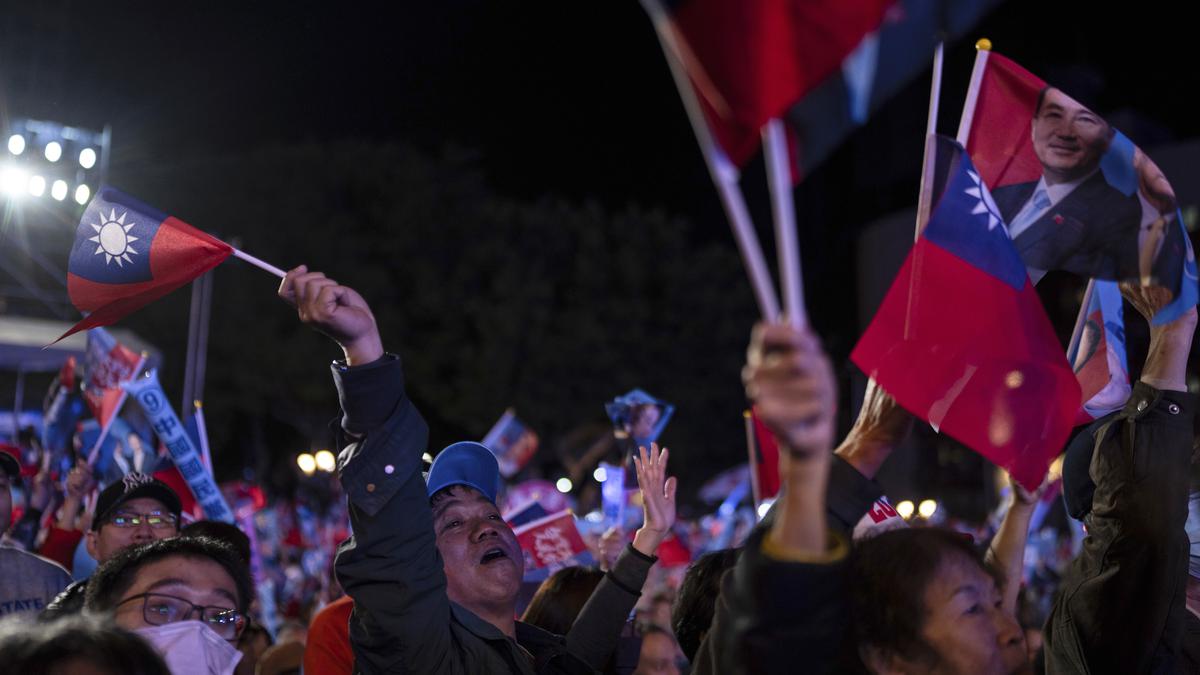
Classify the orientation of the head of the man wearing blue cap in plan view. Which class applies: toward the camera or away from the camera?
toward the camera

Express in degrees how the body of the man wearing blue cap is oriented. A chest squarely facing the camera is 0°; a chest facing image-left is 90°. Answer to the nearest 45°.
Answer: approximately 315°

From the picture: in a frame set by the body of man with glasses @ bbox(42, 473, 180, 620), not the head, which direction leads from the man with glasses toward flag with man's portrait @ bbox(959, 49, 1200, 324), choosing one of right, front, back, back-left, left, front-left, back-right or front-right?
front

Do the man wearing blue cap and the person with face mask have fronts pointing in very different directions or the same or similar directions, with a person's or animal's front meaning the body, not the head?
same or similar directions

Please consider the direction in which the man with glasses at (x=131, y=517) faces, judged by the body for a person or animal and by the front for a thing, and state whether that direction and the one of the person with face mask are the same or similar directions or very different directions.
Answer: same or similar directions

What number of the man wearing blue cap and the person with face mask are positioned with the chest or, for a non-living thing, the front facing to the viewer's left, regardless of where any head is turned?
0

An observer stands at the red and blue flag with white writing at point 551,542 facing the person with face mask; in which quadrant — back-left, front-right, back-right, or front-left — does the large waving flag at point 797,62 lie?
front-left

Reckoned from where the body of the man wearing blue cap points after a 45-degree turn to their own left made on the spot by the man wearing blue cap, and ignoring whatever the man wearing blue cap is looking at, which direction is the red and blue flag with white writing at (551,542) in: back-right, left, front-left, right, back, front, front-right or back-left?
left

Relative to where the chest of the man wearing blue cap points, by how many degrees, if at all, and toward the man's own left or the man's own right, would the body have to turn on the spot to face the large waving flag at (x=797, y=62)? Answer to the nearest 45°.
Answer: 0° — they already face it

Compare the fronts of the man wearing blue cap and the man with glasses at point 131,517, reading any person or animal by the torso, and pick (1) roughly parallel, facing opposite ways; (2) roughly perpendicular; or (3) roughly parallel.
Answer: roughly parallel

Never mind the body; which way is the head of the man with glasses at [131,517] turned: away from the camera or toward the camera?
toward the camera

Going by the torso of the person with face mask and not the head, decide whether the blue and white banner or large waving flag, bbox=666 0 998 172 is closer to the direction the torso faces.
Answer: the large waving flag

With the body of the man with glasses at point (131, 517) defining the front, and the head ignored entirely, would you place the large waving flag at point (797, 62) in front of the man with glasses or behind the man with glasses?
in front

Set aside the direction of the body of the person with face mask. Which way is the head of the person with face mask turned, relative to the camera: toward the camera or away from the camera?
toward the camera

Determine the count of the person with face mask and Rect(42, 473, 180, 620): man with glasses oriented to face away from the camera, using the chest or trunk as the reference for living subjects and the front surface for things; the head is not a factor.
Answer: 0

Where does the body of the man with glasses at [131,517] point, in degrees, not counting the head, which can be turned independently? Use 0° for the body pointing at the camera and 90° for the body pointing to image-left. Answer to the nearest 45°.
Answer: approximately 315°
